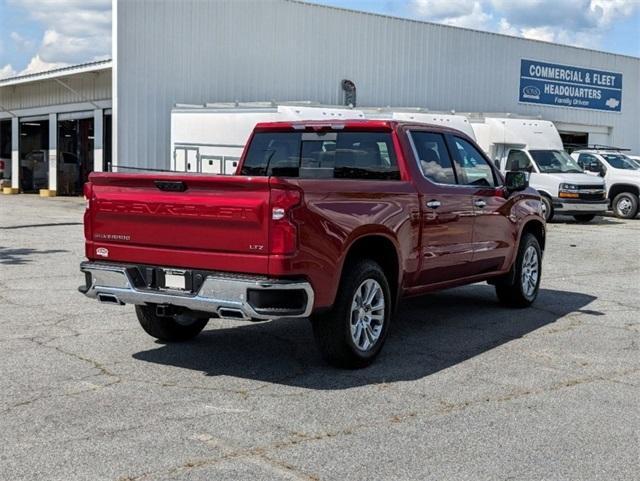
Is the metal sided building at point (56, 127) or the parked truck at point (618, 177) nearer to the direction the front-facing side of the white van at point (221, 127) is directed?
the parked truck

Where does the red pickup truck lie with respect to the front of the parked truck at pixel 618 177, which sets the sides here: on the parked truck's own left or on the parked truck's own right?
on the parked truck's own right

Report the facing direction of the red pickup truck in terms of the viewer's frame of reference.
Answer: facing away from the viewer and to the right of the viewer

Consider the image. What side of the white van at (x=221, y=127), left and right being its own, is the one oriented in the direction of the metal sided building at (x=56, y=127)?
back

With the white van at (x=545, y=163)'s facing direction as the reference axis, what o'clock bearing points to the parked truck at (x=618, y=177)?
The parked truck is roughly at 9 o'clock from the white van.

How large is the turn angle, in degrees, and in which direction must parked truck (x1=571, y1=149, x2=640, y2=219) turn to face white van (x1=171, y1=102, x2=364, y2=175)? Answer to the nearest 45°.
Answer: approximately 90° to its right

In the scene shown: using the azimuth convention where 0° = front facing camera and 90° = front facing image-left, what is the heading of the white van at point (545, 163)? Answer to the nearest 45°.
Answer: approximately 315°

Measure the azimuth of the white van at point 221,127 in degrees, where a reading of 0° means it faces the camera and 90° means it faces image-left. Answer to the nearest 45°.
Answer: approximately 315°

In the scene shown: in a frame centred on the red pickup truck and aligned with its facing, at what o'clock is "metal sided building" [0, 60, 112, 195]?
The metal sided building is roughly at 10 o'clock from the red pickup truck.
